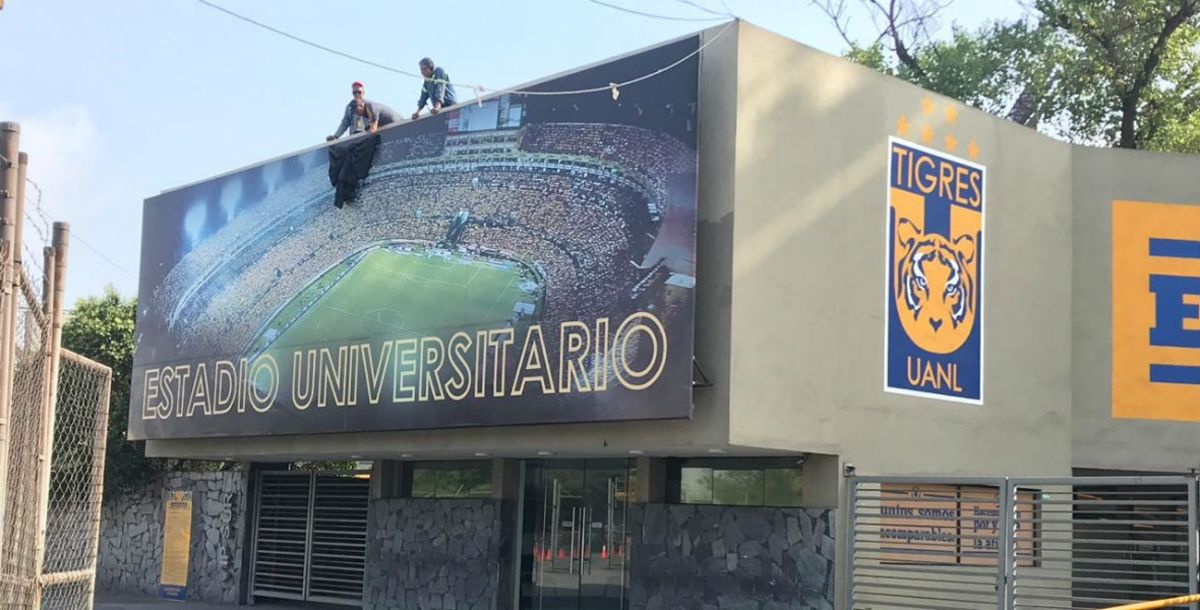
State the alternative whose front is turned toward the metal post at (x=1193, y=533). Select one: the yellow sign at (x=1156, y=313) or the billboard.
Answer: the yellow sign

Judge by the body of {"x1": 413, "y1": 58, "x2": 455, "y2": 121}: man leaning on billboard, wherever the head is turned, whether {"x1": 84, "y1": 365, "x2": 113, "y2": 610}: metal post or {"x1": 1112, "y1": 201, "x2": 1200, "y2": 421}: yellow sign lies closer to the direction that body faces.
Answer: the metal post

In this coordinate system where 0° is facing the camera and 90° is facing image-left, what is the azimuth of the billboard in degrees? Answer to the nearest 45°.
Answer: approximately 45°

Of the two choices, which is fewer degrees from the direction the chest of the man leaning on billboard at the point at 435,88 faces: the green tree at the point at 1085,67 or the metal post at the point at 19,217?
the metal post

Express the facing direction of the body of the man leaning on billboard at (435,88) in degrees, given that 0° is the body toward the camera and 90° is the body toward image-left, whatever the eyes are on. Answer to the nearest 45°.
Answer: approximately 45°

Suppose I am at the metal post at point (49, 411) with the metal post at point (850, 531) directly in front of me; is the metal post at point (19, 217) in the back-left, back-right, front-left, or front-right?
back-right
